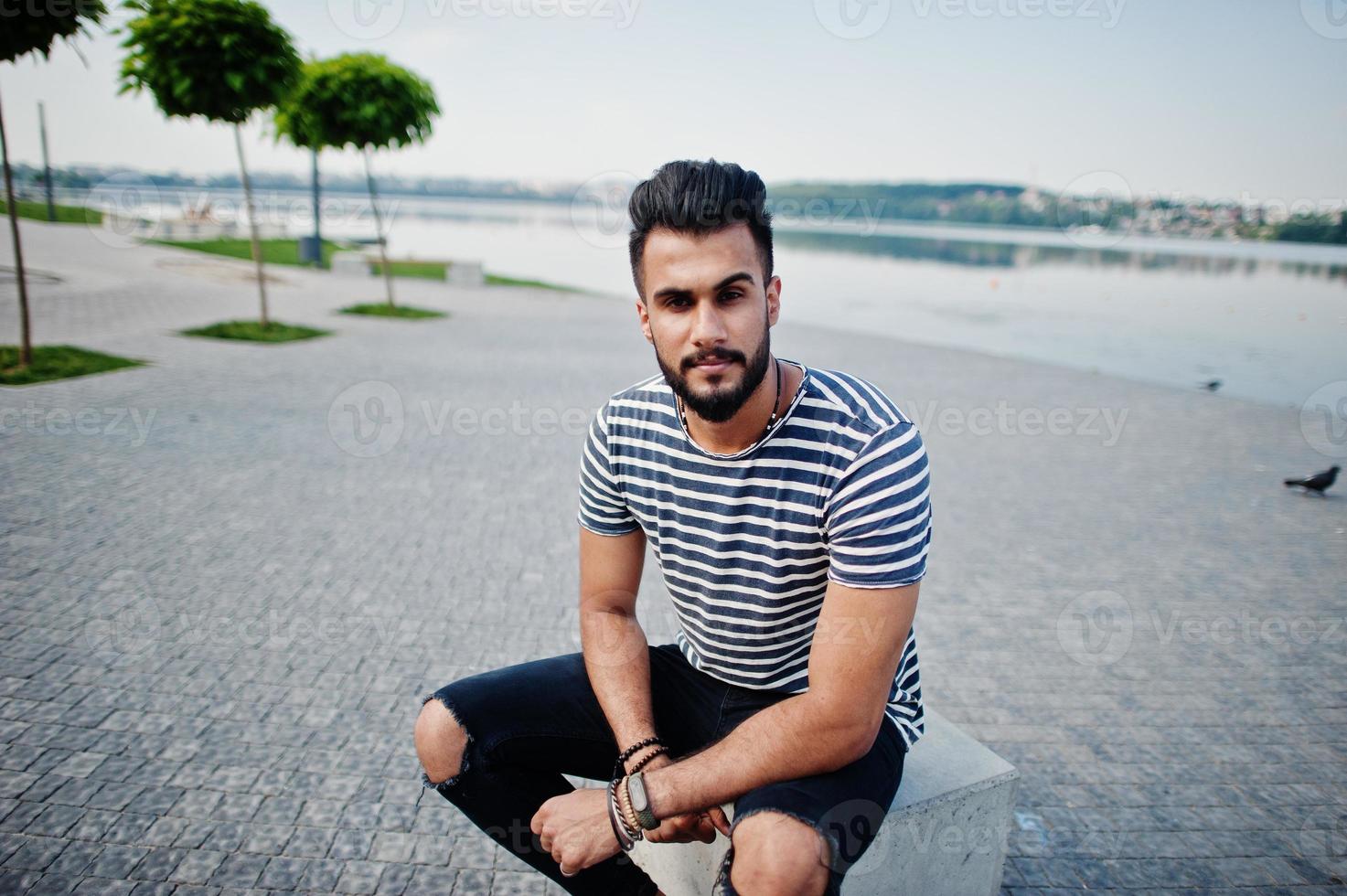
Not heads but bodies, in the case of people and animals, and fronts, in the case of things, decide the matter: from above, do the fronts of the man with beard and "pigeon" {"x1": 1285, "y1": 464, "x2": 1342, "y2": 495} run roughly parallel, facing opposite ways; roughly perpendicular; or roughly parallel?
roughly perpendicular

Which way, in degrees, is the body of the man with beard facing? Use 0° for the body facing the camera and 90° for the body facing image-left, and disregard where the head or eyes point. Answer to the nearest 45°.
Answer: approximately 45°

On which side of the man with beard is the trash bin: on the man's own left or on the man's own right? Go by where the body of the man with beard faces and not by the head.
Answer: on the man's own right

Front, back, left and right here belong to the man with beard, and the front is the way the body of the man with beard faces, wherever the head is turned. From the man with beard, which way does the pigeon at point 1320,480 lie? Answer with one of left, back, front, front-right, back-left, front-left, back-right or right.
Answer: back

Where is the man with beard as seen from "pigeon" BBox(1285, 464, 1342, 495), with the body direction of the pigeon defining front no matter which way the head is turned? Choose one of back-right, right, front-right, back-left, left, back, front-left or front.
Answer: right

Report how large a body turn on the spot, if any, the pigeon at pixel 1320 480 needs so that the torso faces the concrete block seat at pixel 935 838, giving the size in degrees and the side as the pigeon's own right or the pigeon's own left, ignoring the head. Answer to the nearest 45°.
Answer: approximately 90° to the pigeon's own right
